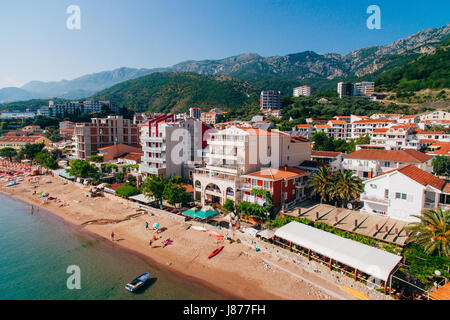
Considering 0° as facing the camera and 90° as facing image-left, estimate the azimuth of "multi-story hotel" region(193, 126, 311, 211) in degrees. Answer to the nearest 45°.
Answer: approximately 45°

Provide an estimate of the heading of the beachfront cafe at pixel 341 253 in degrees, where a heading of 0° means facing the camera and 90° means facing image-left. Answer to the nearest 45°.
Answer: approximately 45°

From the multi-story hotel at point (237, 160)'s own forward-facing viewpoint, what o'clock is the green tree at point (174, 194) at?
The green tree is roughly at 1 o'clock from the multi-story hotel.

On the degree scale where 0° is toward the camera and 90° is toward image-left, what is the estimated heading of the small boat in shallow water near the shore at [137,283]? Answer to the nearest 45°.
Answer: approximately 225°

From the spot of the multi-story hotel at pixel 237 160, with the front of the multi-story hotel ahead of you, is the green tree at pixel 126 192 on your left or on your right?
on your right
